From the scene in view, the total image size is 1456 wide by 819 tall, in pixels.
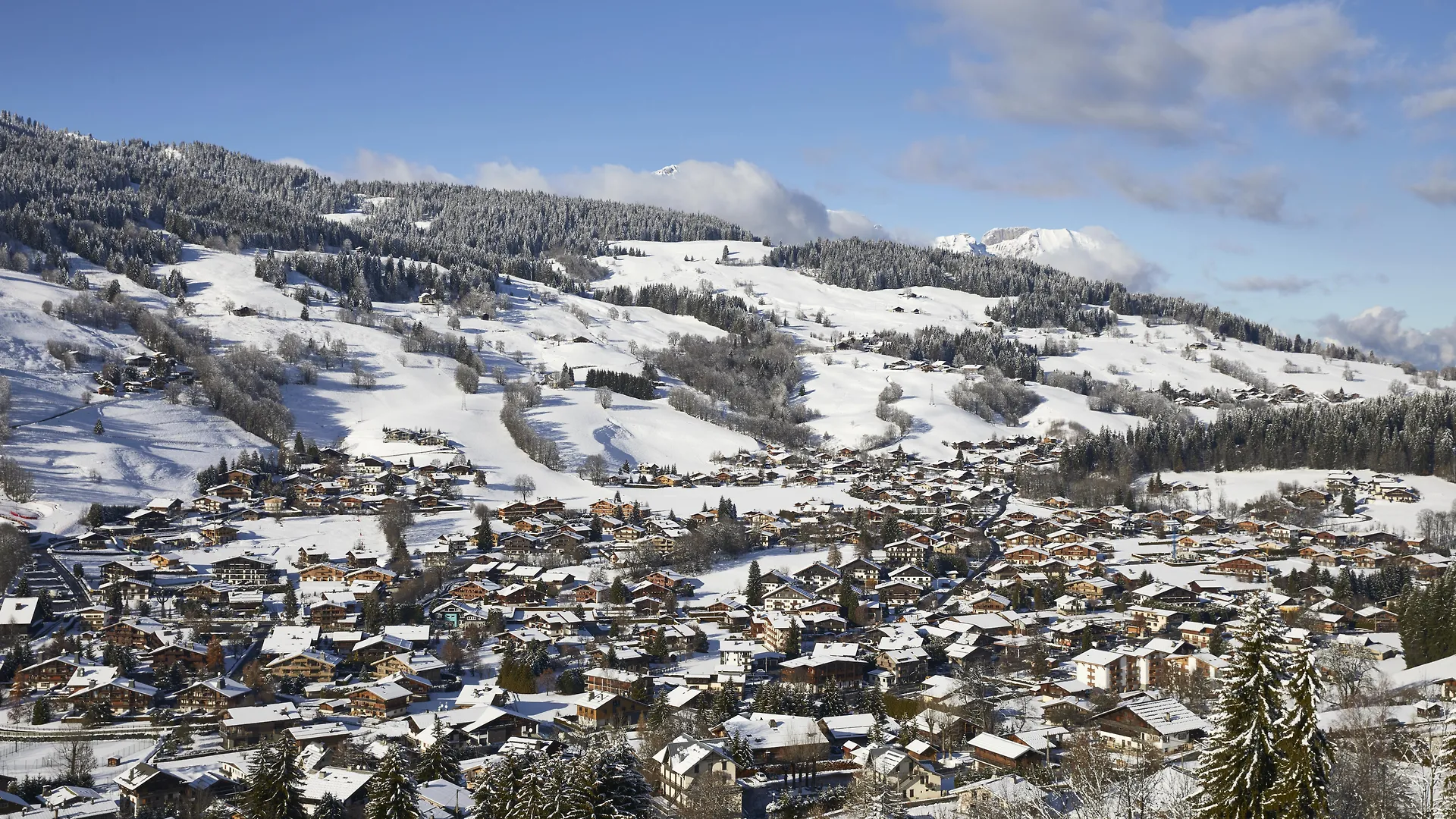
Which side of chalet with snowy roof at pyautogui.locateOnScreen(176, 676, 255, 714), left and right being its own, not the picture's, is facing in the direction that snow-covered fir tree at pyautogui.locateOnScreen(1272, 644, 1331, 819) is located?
left

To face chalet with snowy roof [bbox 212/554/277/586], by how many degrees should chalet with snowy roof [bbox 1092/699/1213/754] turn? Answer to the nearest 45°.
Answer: approximately 45° to its right

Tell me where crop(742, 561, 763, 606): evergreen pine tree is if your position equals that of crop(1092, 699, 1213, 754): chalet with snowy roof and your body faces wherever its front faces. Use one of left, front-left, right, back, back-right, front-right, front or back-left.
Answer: right

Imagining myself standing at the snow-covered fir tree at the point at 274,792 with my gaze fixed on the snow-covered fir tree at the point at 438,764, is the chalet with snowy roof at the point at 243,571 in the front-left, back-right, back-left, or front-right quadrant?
front-left

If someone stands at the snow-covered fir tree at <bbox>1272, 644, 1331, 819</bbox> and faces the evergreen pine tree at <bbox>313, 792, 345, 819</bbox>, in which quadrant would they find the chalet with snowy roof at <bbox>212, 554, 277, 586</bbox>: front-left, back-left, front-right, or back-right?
front-right

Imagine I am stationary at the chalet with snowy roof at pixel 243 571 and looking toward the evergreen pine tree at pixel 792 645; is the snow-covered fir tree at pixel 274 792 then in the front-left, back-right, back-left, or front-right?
front-right

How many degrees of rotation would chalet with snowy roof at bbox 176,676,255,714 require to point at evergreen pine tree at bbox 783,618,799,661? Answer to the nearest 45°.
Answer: approximately 135° to its left

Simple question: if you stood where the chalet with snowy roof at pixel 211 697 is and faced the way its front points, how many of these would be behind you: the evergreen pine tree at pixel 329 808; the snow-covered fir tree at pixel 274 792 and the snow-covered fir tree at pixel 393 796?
0

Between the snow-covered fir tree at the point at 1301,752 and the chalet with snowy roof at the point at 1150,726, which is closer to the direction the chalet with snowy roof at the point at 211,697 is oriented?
the snow-covered fir tree

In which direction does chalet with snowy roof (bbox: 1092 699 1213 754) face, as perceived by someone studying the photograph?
facing the viewer and to the left of the viewer

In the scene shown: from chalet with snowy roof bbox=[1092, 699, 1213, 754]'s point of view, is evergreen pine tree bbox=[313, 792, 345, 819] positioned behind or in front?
in front

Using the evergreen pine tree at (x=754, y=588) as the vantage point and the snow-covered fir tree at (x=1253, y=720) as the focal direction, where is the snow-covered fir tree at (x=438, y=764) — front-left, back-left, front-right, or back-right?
front-right

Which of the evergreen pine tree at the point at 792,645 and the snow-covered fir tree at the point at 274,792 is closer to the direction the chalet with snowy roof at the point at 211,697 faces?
the snow-covered fir tree

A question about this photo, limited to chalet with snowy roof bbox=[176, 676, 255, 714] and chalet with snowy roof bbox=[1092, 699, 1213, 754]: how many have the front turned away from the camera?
0

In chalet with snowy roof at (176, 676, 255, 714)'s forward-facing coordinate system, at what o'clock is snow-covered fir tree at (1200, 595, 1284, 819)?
The snow-covered fir tree is roughly at 10 o'clock from the chalet with snowy roof.

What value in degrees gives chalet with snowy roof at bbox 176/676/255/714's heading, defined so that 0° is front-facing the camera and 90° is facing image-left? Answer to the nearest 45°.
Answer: approximately 45°
